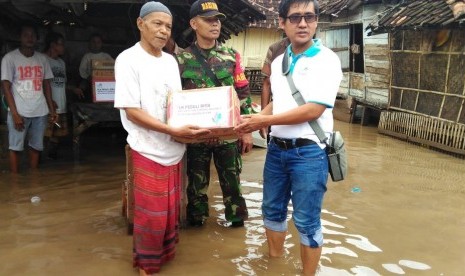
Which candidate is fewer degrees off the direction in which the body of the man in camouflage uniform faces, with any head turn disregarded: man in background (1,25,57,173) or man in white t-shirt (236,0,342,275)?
the man in white t-shirt

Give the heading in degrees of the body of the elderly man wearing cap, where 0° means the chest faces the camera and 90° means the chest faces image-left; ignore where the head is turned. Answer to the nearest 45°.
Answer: approximately 315°

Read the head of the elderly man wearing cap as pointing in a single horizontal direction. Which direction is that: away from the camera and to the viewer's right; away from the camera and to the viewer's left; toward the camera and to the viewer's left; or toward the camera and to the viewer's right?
toward the camera and to the viewer's right

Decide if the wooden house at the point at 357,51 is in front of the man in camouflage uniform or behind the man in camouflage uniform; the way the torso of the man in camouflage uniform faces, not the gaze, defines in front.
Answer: behind

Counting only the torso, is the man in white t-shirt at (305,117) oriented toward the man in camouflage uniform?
no

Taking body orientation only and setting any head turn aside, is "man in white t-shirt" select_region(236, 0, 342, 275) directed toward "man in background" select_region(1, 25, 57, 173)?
no

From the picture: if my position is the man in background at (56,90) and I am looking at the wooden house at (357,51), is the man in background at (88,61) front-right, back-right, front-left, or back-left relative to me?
front-left

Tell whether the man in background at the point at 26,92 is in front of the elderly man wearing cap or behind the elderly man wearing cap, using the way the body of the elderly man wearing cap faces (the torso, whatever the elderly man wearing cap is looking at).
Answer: behind

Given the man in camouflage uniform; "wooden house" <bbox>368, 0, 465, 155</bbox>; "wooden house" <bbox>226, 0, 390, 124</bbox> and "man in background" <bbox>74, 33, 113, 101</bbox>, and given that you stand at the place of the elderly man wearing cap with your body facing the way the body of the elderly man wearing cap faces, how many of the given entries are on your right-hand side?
0

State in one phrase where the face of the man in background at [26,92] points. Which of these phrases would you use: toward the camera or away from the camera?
toward the camera

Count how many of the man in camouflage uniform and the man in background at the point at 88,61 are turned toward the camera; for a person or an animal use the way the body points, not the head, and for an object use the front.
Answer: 2

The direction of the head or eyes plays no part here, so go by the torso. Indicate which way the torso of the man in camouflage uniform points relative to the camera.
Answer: toward the camera

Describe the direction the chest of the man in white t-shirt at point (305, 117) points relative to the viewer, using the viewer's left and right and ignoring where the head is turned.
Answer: facing the viewer and to the left of the viewer

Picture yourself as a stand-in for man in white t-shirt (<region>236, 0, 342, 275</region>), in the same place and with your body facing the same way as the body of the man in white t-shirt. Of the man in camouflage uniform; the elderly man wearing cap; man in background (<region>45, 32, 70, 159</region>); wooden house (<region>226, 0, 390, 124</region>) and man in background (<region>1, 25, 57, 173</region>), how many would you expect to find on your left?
0

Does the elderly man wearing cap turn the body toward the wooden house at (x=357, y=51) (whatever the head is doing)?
no

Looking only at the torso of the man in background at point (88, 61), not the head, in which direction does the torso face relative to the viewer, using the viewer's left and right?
facing the viewer
